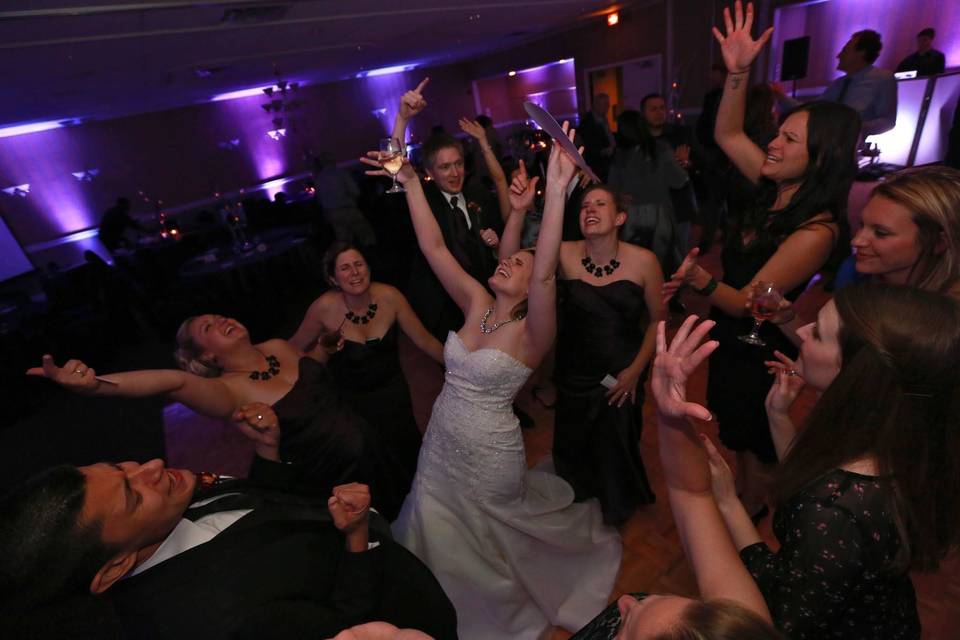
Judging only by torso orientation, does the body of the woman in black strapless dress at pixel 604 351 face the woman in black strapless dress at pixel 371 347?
no

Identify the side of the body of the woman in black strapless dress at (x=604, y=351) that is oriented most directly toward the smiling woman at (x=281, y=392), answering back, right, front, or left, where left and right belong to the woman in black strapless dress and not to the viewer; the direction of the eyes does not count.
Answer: right

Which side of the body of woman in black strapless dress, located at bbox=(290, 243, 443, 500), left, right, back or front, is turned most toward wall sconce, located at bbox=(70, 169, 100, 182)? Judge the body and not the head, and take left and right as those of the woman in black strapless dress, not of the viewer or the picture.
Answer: back

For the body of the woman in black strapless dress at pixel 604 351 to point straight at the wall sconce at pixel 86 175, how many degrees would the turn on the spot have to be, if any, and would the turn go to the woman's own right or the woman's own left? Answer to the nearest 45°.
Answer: approximately 135° to the woman's own right

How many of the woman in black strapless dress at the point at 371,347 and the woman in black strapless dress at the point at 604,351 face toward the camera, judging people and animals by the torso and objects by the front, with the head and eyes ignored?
2

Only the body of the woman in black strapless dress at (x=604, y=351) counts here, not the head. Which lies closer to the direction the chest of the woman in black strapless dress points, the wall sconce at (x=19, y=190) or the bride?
the bride

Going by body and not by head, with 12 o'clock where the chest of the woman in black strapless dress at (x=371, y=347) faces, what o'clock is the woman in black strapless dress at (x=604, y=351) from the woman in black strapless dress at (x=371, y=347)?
the woman in black strapless dress at (x=604, y=351) is roughly at 10 o'clock from the woman in black strapless dress at (x=371, y=347).

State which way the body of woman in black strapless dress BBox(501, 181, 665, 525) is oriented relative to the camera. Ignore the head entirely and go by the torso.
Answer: toward the camera

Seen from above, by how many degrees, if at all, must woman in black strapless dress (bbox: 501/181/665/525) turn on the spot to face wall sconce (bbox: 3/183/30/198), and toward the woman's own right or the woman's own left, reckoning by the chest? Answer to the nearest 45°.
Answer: approximately 135° to the woman's own right

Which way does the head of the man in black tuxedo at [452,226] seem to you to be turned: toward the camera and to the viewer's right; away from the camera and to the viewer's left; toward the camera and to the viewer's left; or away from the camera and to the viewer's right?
toward the camera and to the viewer's right

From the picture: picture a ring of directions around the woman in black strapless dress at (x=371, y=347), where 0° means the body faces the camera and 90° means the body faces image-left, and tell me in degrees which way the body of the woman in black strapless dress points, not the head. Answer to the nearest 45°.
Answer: approximately 0°

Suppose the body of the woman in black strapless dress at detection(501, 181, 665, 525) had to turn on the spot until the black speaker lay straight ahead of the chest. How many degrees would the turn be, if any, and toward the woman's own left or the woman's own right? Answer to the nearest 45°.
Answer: approximately 135° to the woman's own left

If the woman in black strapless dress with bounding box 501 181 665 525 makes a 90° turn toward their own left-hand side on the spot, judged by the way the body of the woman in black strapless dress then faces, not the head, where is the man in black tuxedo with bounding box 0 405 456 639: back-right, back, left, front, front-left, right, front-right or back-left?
back-right

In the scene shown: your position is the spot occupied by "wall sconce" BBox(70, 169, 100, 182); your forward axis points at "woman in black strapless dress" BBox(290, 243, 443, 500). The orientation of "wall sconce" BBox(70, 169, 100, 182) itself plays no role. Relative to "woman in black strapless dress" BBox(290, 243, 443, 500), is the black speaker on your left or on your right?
left

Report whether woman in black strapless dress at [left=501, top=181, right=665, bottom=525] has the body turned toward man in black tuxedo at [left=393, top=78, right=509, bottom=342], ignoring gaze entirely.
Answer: no
